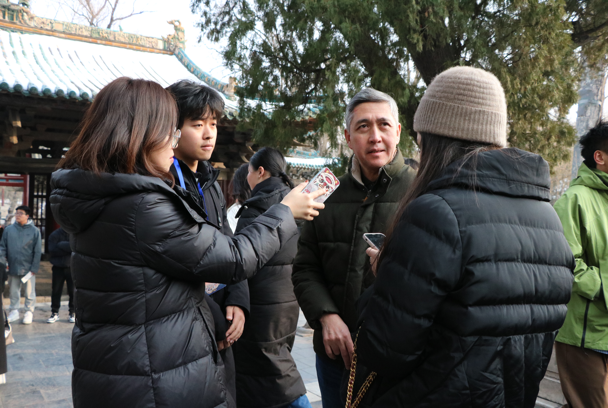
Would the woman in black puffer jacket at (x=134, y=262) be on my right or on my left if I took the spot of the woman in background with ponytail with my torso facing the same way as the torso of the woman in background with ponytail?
on my left

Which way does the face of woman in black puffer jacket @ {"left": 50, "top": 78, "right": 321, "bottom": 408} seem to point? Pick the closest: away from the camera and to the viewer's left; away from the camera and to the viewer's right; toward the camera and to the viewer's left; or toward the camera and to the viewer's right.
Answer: away from the camera and to the viewer's right

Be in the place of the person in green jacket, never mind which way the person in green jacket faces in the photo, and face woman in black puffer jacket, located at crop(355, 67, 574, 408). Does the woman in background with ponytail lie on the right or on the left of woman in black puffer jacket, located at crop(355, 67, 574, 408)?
right

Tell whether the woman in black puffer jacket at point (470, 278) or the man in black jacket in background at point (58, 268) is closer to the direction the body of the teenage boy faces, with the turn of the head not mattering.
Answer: the woman in black puffer jacket

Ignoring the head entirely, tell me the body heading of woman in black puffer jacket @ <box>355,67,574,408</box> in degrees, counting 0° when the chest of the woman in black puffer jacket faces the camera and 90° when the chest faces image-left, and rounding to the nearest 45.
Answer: approximately 135°

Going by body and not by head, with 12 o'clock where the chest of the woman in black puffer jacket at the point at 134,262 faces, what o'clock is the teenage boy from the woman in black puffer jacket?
The teenage boy is roughly at 11 o'clock from the woman in black puffer jacket.

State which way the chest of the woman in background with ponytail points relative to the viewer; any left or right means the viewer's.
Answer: facing to the left of the viewer

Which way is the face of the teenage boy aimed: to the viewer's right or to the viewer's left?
to the viewer's right
